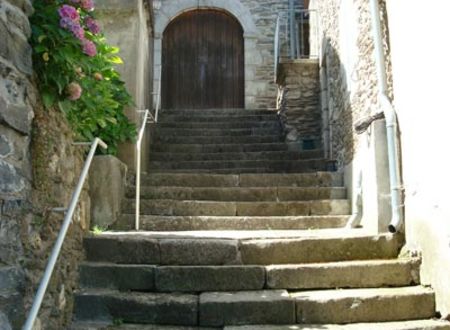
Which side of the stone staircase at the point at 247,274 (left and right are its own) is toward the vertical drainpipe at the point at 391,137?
left

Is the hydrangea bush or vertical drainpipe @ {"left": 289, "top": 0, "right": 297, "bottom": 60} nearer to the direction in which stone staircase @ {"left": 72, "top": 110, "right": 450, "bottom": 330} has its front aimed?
the hydrangea bush

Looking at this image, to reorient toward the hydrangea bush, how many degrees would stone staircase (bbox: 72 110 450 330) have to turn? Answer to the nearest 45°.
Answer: approximately 45° to its right

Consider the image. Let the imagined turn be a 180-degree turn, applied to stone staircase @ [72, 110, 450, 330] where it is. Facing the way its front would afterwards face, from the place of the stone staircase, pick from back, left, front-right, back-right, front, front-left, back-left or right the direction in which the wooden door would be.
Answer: front

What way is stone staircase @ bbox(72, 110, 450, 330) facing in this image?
toward the camera

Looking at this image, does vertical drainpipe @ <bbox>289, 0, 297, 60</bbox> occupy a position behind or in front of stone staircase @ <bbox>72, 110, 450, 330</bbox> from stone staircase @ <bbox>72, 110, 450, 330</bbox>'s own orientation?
behind
